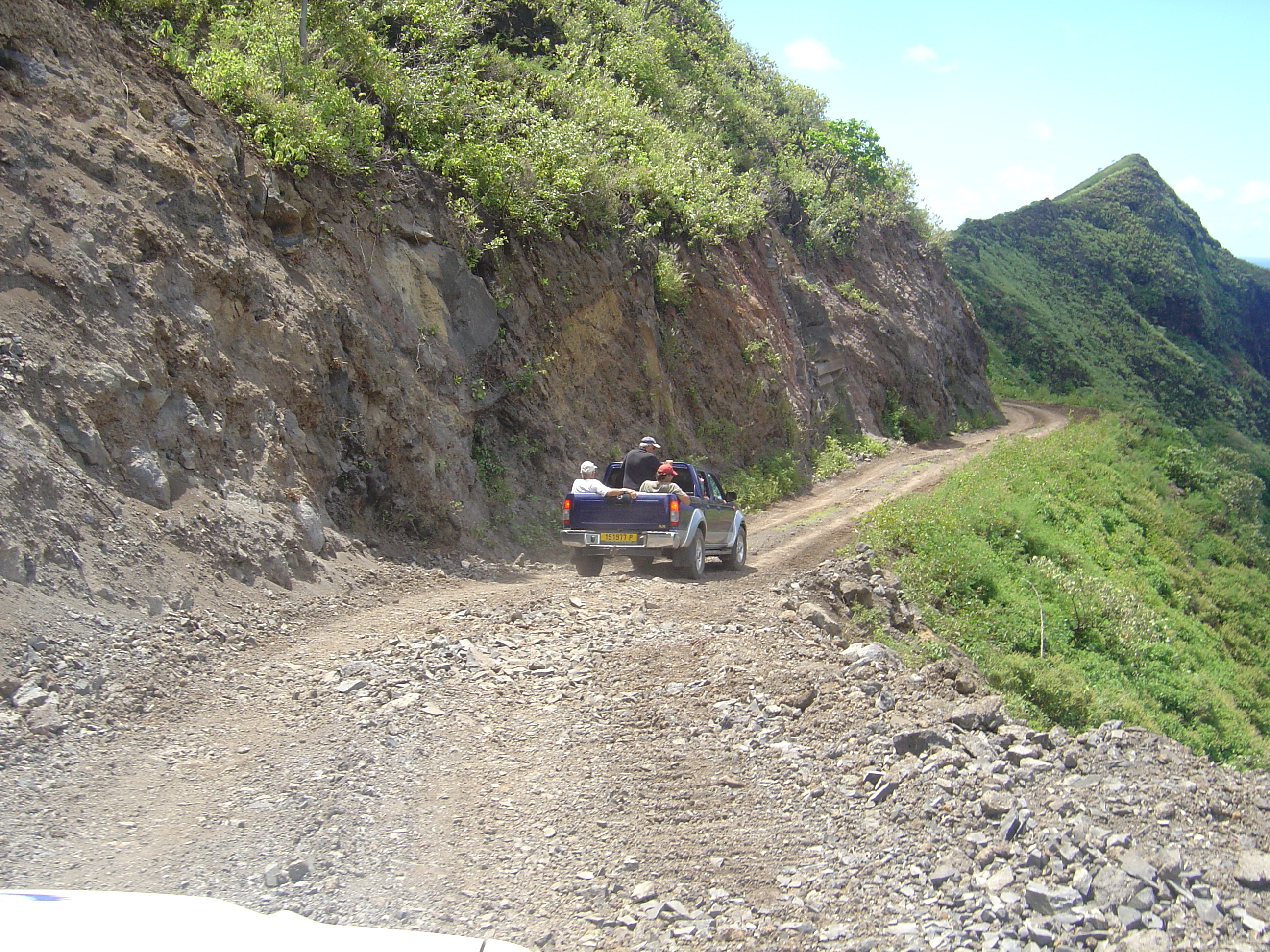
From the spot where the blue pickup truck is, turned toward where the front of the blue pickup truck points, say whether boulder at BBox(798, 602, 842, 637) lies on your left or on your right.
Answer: on your right

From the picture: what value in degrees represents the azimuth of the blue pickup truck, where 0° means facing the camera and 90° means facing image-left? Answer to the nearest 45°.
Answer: approximately 225°

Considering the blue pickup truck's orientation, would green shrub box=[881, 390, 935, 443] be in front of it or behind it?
in front

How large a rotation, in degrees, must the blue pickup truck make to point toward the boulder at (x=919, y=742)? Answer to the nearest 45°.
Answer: approximately 135° to its right

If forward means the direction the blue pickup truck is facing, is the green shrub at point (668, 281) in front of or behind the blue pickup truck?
in front

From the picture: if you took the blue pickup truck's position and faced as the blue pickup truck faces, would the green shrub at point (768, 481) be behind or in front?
in front

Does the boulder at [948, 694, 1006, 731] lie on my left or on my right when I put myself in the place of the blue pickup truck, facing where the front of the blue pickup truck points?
on my right
